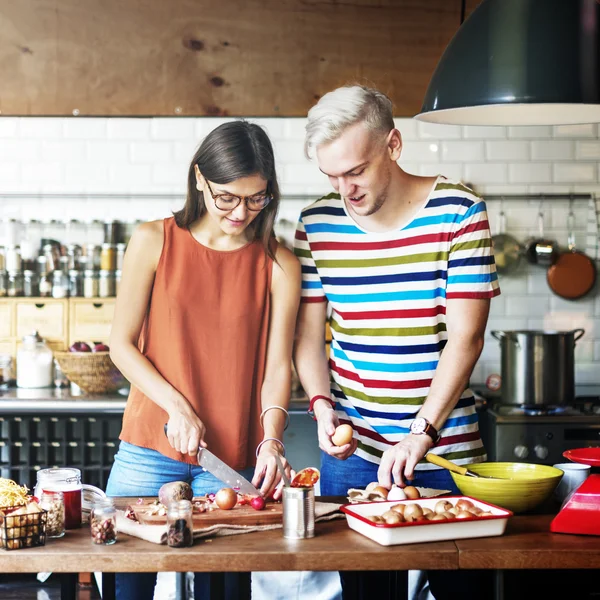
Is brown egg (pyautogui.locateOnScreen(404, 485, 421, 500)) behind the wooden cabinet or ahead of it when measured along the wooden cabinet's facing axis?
ahead

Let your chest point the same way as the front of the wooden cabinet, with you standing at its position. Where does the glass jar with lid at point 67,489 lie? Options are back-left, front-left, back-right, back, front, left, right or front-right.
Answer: front

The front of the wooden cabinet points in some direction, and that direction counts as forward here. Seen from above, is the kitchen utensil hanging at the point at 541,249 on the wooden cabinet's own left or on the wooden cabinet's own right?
on the wooden cabinet's own left

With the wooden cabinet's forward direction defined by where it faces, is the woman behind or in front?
in front

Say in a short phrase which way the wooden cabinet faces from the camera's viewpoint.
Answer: facing the viewer

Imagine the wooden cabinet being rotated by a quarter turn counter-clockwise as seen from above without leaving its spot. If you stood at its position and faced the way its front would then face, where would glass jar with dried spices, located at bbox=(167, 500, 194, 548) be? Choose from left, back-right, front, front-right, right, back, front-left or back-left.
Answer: right

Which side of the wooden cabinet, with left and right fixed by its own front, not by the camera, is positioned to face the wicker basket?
front

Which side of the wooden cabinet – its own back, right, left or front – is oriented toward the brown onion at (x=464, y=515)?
front

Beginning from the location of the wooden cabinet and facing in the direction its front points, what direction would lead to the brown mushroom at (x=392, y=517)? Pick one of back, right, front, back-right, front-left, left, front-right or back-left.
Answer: front

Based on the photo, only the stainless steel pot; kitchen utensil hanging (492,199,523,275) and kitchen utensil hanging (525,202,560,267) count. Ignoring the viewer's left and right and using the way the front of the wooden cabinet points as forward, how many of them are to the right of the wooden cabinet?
0

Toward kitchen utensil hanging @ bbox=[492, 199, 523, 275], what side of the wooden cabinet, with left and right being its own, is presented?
left

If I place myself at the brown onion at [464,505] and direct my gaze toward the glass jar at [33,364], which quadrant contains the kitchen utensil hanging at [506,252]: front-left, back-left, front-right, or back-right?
front-right

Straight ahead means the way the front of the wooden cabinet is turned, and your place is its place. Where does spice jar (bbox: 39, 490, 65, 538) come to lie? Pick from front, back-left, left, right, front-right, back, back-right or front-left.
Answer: front

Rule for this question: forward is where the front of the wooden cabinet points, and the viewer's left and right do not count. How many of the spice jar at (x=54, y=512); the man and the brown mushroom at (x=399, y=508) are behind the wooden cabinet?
0

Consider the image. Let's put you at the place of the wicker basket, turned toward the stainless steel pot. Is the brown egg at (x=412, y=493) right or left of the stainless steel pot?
right

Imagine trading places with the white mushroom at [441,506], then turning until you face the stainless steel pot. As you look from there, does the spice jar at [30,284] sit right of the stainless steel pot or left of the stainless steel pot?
left

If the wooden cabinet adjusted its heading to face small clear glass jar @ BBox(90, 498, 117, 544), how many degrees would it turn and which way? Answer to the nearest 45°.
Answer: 0° — it already faces it

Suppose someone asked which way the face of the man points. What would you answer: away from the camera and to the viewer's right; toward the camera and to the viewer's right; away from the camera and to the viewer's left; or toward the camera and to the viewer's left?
toward the camera and to the viewer's left
